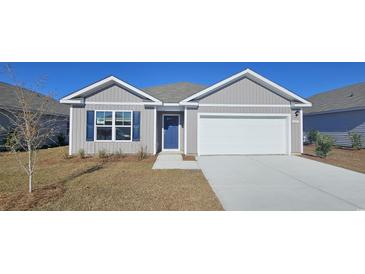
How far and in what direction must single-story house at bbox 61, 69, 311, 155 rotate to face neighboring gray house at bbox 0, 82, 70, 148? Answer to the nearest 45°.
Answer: approximately 90° to its right

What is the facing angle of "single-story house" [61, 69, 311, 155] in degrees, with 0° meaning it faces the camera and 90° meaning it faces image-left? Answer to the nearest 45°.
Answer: approximately 0°

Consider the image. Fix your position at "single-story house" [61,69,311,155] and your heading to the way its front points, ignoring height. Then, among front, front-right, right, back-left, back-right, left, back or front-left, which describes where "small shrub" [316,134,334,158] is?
left

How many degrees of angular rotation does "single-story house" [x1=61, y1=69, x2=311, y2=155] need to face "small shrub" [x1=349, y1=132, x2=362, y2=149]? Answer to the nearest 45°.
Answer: approximately 90° to its left

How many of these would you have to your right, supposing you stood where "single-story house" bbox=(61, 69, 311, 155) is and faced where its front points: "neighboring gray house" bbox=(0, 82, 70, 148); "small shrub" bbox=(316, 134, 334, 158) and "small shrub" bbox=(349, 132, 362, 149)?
1

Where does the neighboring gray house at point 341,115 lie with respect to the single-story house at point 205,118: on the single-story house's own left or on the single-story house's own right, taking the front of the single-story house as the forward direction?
on the single-story house's own left

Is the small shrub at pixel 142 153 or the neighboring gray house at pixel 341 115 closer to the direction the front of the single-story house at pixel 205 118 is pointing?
the small shrub
